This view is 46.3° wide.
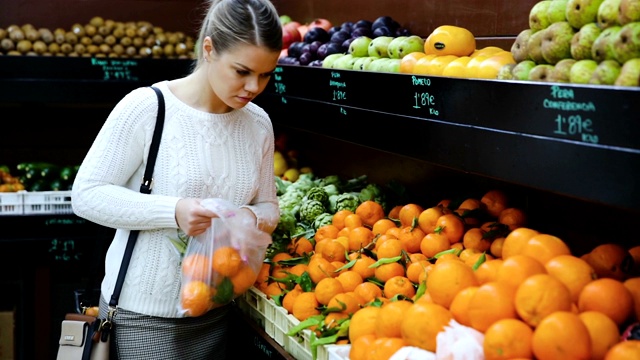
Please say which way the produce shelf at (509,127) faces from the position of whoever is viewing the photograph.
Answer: facing the viewer and to the left of the viewer

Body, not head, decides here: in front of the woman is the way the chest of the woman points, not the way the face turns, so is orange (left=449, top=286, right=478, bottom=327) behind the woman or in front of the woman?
in front

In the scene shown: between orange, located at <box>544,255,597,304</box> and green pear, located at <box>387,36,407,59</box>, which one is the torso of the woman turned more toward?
the orange

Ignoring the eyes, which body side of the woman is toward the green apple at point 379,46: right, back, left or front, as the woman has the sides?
left

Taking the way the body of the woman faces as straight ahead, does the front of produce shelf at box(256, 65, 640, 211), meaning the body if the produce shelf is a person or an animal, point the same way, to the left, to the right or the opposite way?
to the right

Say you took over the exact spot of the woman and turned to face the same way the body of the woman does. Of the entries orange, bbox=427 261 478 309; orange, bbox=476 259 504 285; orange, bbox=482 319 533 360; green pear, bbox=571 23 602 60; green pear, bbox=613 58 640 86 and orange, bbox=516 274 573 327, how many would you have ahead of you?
6

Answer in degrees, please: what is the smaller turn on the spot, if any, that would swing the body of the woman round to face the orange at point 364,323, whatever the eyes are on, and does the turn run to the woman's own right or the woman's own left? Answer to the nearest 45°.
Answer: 0° — they already face it

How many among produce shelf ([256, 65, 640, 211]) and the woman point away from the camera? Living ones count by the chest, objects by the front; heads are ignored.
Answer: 0

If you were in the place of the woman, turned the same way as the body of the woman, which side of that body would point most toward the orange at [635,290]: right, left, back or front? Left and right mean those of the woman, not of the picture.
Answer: front

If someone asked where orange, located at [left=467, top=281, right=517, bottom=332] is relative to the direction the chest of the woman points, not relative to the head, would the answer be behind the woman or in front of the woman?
in front

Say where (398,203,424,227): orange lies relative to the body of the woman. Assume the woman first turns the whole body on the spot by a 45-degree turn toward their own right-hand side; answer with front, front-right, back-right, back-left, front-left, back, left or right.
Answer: left

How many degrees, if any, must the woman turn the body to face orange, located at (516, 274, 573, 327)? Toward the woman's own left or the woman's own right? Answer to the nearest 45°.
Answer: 0° — they already face it

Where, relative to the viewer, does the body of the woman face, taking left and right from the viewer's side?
facing the viewer and to the right of the viewer
